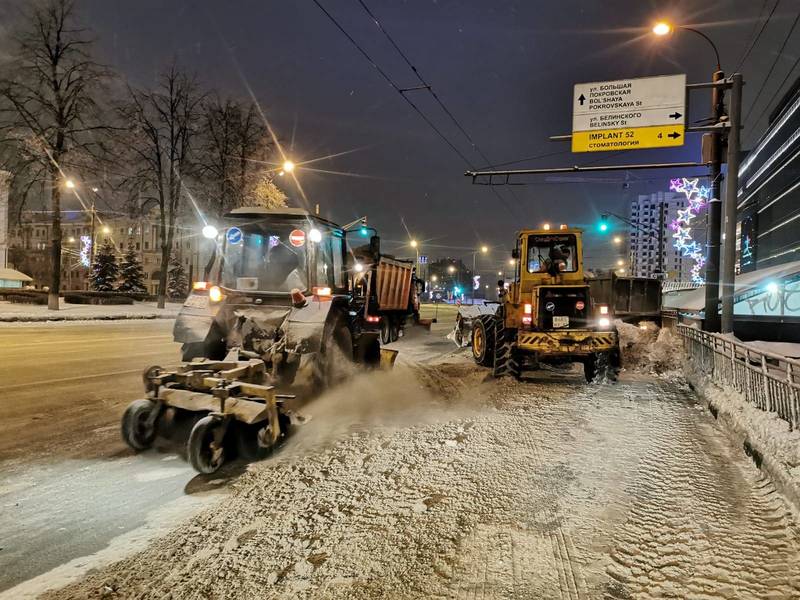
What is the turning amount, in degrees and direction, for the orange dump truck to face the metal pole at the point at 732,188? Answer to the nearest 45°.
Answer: approximately 90° to its right

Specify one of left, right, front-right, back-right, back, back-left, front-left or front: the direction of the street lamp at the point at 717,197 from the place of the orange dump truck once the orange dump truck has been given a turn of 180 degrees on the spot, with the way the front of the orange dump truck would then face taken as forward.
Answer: left

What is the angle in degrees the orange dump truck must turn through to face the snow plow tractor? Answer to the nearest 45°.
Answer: approximately 135° to its right

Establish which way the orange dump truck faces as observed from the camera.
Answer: facing away from the viewer and to the right of the viewer
